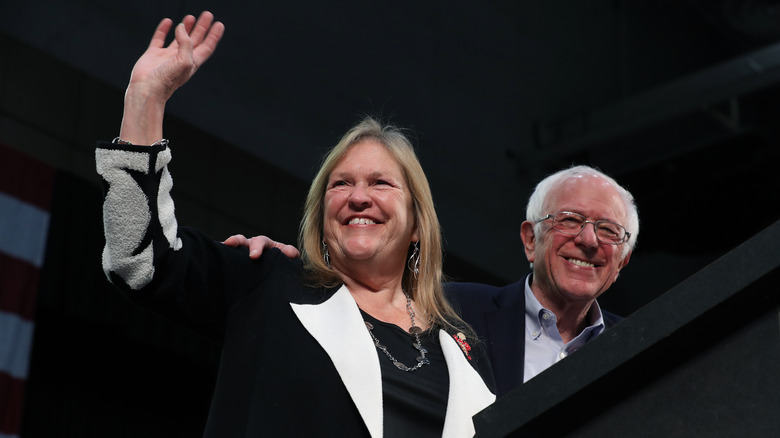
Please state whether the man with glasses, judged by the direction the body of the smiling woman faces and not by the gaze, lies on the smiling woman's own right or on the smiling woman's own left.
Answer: on the smiling woman's own left

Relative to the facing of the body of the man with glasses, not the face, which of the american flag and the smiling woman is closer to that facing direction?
the smiling woman

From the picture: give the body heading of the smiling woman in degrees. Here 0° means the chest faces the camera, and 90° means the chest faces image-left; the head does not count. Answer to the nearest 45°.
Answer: approximately 315°

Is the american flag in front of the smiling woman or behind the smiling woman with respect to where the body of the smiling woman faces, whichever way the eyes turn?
behind

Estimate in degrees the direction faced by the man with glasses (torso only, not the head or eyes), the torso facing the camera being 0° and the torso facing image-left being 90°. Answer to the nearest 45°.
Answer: approximately 315°
